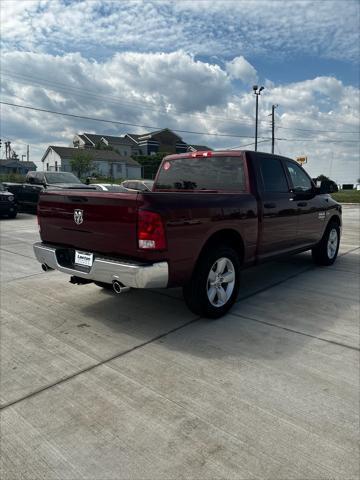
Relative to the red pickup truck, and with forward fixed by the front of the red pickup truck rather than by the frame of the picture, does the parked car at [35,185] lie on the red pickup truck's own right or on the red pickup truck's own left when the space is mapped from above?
on the red pickup truck's own left

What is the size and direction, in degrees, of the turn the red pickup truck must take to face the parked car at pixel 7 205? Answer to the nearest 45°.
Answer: approximately 90° to its left

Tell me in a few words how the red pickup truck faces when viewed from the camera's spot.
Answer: facing away from the viewer and to the right of the viewer
